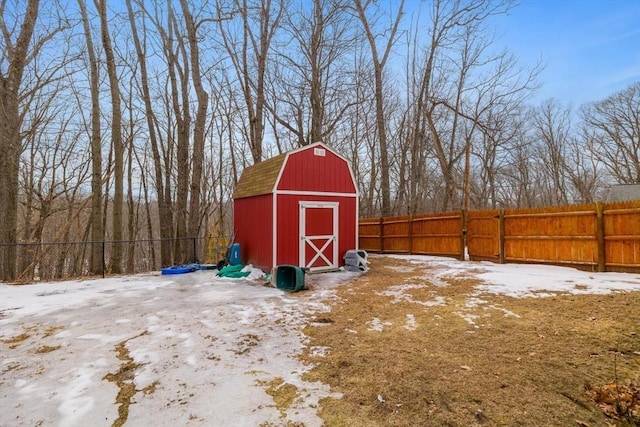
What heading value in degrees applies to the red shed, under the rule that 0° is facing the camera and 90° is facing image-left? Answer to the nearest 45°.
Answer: approximately 315°

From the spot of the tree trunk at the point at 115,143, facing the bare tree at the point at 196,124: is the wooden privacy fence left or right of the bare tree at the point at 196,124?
right

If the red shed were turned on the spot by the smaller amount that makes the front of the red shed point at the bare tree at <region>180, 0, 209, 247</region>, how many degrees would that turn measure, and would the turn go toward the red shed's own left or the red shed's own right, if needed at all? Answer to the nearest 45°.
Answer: approximately 180°

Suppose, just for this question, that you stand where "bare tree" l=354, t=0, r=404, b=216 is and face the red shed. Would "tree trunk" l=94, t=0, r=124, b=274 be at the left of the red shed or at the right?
right

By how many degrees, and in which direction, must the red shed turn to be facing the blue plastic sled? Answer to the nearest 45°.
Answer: approximately 135° to its right

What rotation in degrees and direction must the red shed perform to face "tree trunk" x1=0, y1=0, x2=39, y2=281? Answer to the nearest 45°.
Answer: approximately 135° to its right

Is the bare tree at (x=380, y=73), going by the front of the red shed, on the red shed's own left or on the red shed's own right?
on the red shed's own left

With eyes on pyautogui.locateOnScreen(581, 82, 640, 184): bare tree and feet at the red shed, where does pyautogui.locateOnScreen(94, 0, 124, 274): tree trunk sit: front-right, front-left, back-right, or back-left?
back-left

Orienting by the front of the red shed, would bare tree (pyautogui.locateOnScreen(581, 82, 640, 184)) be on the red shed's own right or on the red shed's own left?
on the red shed's own left
